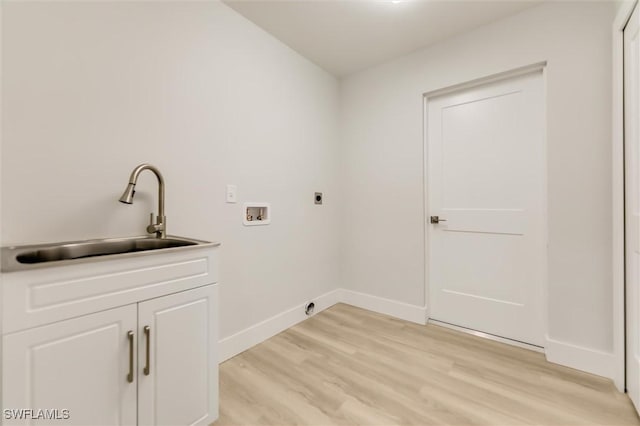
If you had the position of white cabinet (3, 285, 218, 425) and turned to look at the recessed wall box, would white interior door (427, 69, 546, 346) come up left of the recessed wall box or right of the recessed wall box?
right

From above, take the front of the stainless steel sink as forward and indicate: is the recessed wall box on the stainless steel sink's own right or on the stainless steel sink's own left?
on the stainless steel sink's own left

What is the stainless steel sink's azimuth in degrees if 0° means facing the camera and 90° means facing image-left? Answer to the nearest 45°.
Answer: approximately 315°

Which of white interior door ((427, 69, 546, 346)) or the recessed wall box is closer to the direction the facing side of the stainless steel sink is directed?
the white interior door

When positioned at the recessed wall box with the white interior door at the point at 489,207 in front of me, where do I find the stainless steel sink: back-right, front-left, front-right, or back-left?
back-right
